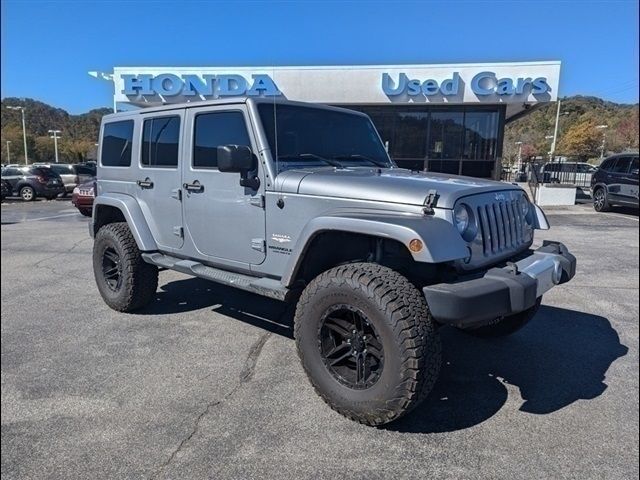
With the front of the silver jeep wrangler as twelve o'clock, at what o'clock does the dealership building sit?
The dealership building is roughly at 8 o'clock from the silver jeep wrangler.

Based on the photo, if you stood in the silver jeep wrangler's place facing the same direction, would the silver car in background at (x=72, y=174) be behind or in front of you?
behind

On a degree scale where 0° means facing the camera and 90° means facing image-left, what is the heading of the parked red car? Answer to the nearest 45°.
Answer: approximately 45°

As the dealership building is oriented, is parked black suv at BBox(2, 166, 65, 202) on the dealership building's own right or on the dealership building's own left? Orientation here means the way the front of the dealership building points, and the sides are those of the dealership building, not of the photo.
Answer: on the dealership building's own right

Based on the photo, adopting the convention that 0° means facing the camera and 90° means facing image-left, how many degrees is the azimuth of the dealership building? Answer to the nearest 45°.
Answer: approximately 0°

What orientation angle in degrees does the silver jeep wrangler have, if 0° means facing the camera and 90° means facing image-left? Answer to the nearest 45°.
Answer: approximately 315°

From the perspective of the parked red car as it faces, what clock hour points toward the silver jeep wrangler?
The silver jeep wrangler is roughly at 10 o'clock from the parked red car.

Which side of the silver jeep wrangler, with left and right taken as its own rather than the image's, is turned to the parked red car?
back
